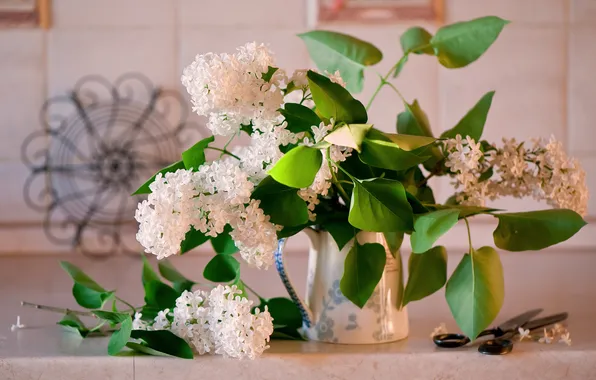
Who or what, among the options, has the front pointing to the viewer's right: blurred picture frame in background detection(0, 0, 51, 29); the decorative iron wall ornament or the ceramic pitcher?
the ceramic pitcher

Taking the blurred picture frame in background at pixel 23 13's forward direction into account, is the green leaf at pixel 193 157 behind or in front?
in front

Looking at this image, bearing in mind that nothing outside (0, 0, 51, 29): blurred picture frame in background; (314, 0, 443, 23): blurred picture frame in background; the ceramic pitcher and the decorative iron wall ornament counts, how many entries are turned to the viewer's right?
1

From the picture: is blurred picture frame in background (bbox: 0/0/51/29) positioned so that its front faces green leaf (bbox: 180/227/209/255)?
yes

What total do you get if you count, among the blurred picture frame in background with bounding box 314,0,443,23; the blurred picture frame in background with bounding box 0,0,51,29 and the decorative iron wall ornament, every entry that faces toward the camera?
3

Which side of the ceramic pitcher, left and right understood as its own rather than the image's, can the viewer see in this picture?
right

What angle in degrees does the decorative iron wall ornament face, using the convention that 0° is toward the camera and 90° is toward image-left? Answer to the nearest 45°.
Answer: approximately 0°

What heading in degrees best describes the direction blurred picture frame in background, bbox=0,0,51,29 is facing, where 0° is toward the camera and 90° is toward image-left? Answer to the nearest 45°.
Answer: approximately 0°

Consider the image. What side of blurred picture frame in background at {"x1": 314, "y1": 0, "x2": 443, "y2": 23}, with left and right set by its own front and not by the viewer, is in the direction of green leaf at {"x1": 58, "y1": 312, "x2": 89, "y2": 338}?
front

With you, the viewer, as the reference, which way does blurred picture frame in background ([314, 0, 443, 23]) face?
facing the viewer

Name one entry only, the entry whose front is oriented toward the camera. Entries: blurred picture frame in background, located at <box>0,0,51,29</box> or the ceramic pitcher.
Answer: the blurred picture frame in background

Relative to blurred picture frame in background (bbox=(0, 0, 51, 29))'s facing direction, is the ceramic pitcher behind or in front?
in front
